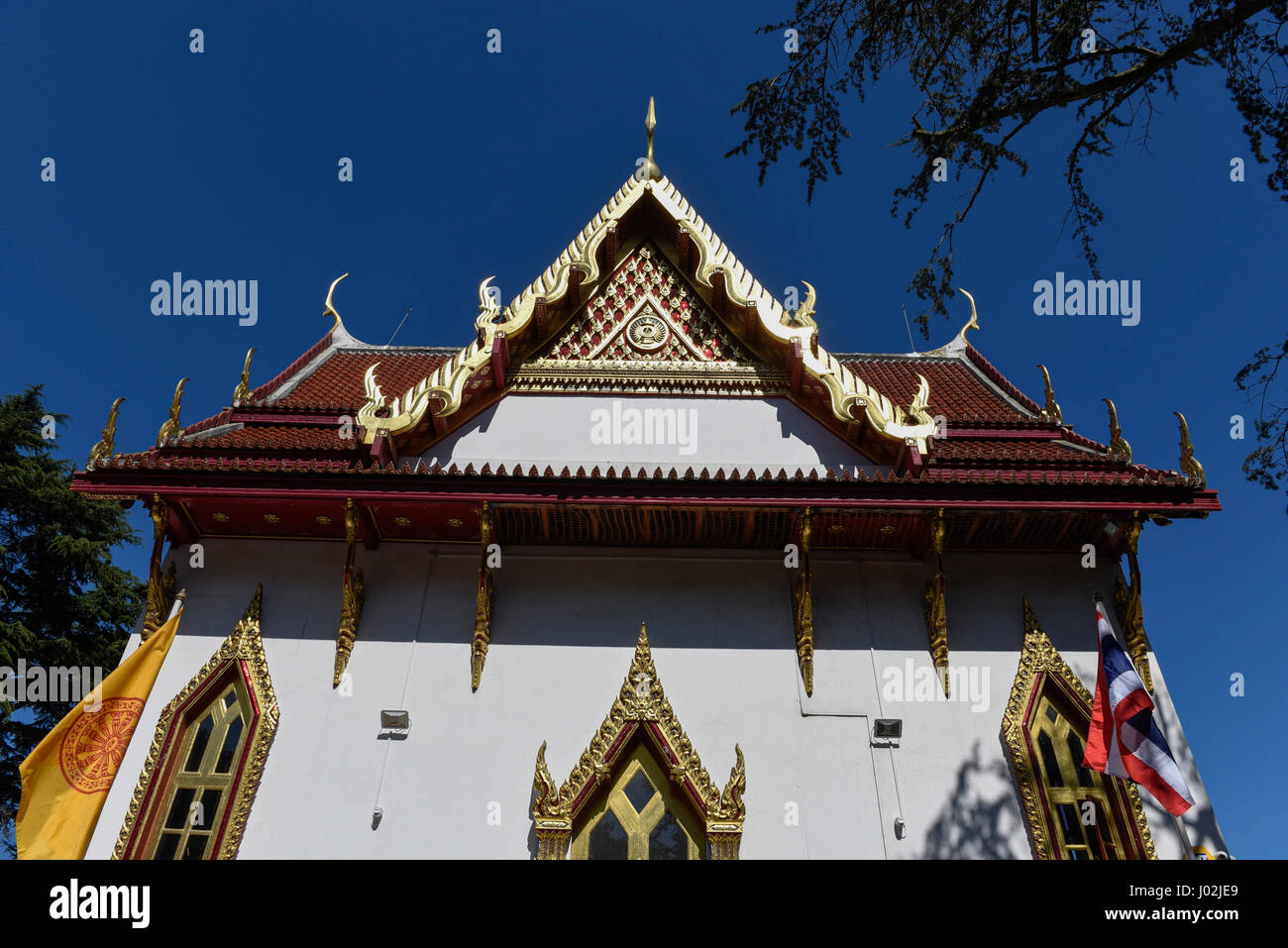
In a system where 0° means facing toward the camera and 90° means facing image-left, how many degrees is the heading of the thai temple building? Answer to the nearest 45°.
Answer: approximately 0°

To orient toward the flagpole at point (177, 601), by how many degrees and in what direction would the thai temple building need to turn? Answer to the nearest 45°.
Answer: approximately 90° to its right

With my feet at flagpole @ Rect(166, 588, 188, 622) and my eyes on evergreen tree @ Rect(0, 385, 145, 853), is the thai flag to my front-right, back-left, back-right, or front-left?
back-right

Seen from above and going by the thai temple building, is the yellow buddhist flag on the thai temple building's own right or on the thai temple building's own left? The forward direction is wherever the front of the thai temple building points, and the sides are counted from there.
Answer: on the thai temple building's own right

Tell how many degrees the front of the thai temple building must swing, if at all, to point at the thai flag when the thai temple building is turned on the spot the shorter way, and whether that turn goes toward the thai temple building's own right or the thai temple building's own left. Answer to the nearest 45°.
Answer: approximately 90° to the thai temple building's own left

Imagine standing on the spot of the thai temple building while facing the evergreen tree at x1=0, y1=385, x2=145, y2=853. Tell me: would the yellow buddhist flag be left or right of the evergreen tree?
left

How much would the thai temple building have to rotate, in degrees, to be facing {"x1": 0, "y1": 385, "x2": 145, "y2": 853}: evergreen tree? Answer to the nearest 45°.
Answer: approximately 135° to its right
